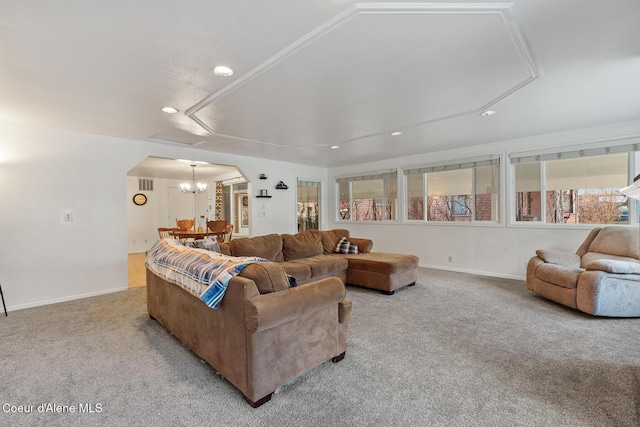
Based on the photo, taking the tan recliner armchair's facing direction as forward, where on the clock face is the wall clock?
The wall clock is roughly at 1 o'clock from the tan recliner armchair.

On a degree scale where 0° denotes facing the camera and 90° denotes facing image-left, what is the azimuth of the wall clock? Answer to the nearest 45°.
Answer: approximately 0°

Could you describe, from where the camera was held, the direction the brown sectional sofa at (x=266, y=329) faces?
facing away from the viewer and to the right of the viewer

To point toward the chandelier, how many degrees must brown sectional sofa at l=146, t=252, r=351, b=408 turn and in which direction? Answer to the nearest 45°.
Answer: approximately 45° to its left

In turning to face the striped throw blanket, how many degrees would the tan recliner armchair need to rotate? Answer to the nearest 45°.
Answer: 0° — it already faces it

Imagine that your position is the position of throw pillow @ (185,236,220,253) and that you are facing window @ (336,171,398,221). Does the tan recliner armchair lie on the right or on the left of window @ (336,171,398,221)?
right

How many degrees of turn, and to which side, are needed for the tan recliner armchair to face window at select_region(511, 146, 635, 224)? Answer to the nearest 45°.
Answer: approximately 135° to its right

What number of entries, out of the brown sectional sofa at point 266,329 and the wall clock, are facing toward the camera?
1

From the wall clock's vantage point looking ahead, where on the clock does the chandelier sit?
The chandelier is roughly at 11 o'clock from the wall clock.

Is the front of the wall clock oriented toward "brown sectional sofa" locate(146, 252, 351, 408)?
yes

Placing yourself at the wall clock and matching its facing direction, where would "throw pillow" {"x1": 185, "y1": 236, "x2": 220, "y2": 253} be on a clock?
The throw pillow is roughly at 12 o'clock from the wall clock.
